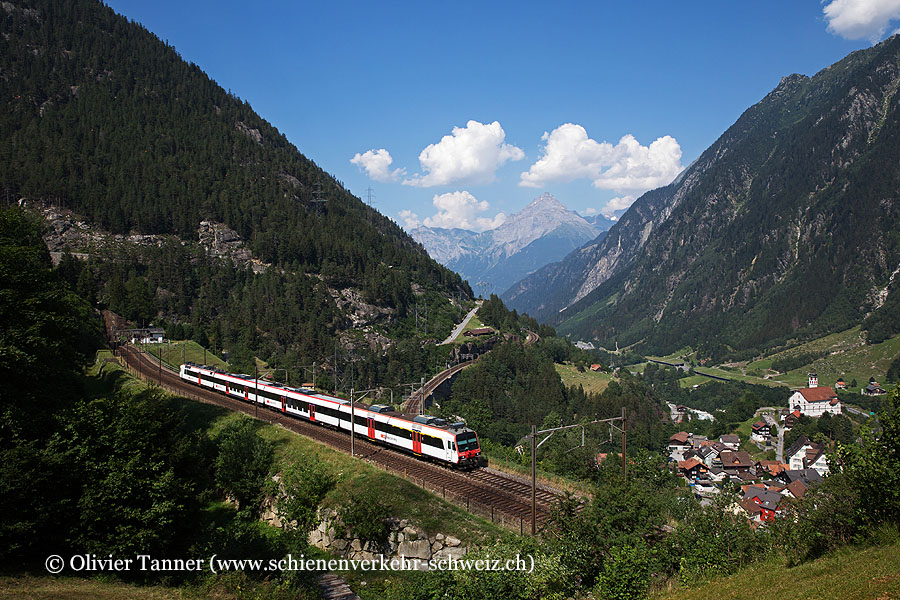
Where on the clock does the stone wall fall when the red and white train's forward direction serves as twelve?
The stone wall is roughly at 2 o'clock from the red and white train.

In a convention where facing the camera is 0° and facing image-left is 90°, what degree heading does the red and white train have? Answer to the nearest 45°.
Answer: approximately 315°
